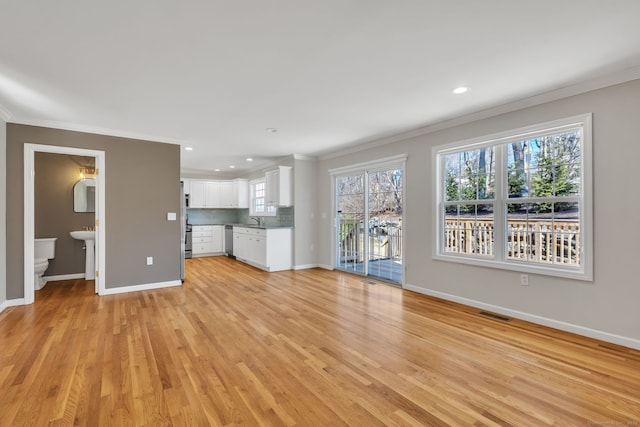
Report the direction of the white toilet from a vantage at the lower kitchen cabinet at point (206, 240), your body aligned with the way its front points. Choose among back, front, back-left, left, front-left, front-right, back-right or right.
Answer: front-right

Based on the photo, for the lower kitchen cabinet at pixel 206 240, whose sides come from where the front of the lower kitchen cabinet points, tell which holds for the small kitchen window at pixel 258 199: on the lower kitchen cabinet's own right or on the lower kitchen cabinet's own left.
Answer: on the lower kitchen cabinet's own left

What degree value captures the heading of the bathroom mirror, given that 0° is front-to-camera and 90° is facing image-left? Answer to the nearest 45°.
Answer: approximately 0°

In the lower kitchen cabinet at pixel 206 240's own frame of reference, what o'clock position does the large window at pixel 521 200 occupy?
The large window is roughly at 11 o'clock from the lower kitchen cabinet.

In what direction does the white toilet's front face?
toward the camera

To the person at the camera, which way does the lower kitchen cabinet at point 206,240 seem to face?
facing the viewer

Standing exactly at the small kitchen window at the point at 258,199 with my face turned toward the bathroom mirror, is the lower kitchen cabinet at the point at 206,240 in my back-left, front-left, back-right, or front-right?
front-right

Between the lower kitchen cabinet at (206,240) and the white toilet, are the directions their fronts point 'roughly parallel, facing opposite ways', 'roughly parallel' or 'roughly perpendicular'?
roughly parallel

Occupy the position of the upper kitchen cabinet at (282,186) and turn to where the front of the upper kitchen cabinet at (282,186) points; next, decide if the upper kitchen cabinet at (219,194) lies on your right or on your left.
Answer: on your right

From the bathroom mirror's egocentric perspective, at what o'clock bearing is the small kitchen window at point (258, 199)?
The small kitchen window is roughly at 9 o'clock from the bathroom mirror.
